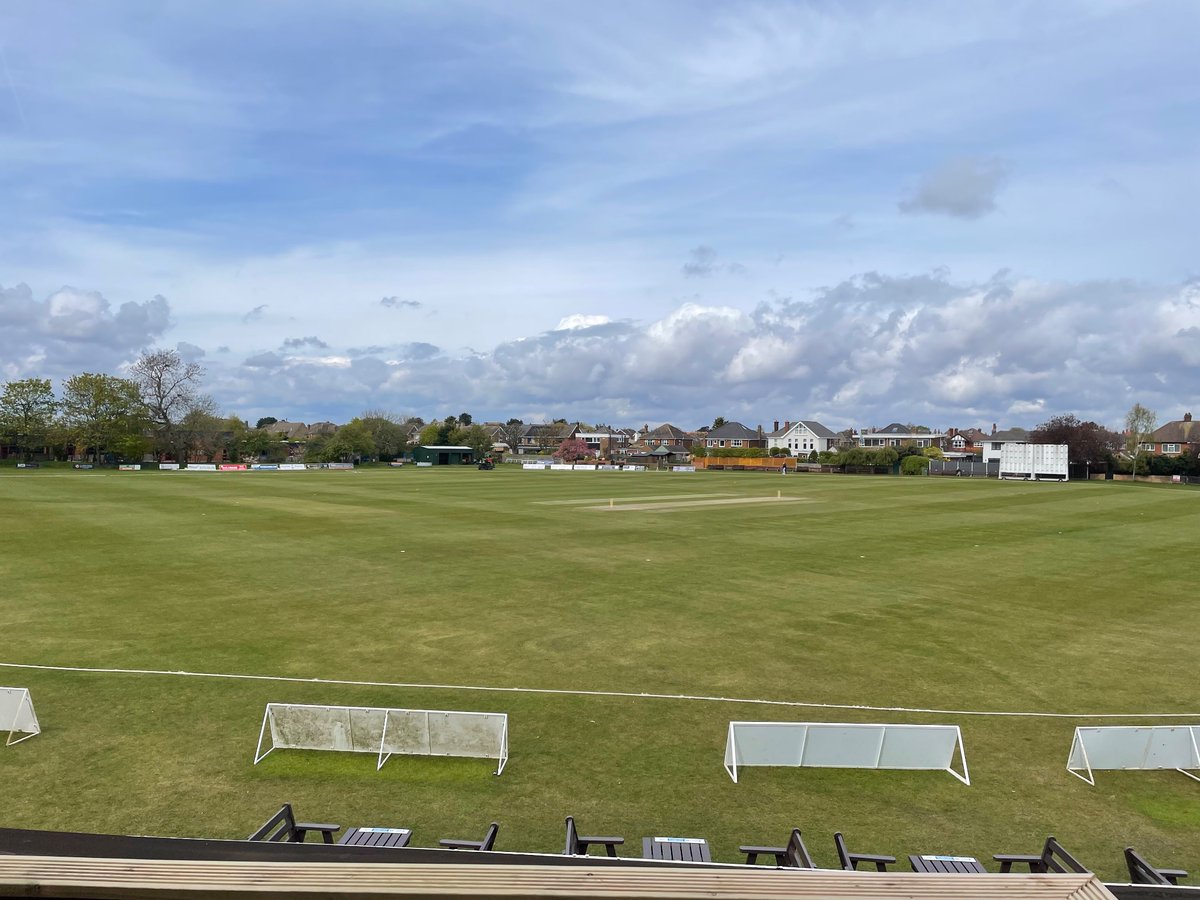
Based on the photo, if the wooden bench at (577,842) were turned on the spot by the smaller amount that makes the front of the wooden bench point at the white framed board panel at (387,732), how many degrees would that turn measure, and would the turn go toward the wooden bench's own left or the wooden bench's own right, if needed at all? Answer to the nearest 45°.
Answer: approximately 135° to the wooden bench's own left

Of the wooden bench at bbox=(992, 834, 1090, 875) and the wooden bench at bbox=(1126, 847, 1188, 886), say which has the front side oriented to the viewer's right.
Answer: the wooden bench at bbox=(1126, 847, 1188, 886)

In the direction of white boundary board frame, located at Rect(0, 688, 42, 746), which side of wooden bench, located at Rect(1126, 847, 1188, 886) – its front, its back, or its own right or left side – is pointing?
back

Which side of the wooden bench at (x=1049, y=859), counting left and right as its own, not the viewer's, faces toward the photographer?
left

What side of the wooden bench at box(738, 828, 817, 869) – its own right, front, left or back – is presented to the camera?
left

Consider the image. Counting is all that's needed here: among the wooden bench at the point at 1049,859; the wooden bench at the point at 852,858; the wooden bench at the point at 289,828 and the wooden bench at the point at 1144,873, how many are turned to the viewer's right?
3

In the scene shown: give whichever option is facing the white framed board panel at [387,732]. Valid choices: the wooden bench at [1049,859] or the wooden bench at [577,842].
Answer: the wooden bench at [1049,859]

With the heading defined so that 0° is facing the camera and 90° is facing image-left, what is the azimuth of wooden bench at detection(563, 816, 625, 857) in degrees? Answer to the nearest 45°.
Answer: approximately 270°

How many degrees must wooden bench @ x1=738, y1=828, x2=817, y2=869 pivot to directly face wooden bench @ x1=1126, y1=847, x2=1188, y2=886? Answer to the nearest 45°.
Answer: approximately 180°

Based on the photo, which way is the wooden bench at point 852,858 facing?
to the viewer's right

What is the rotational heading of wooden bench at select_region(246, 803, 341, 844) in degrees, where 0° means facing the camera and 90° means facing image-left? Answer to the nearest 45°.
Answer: approximately 270°
